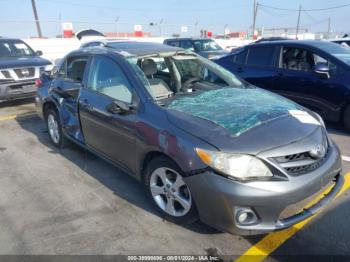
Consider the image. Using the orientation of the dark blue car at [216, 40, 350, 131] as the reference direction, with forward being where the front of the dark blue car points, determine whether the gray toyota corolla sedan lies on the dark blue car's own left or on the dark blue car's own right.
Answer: on the dark blue car's own right

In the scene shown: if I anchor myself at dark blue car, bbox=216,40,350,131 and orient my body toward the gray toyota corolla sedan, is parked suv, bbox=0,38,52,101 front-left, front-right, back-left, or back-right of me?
front-right

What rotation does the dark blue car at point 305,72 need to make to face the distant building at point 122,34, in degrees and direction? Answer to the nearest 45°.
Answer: approximately 180°

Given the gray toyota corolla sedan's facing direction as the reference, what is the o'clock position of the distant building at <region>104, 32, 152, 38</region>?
The distant building is roughly at 7 o'clock from the gray toyota corolla sedan.

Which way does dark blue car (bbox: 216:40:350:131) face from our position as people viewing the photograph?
facing the viewer and to the right of the viewer

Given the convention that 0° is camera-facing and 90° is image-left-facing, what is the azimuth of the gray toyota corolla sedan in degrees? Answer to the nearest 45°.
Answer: approximately 315°

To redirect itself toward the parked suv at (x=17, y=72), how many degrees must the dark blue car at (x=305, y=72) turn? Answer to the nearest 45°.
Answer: approximately 135° to its right

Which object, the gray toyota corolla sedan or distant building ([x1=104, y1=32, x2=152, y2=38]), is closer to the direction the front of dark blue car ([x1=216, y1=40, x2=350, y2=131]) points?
the gray toyota corolla sedan

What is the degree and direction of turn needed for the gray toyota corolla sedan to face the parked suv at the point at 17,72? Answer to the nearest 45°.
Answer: approximately 180°

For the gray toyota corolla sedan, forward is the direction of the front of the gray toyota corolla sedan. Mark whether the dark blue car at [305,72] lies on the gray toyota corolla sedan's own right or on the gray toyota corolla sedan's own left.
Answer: on the gray toyota corolla sedan's own left

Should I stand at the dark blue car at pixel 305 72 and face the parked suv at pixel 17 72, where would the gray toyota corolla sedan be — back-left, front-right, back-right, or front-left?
front-left

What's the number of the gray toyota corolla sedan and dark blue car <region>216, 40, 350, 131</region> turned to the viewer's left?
0
